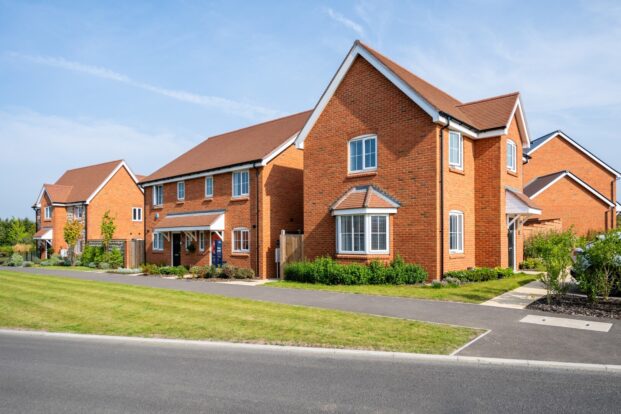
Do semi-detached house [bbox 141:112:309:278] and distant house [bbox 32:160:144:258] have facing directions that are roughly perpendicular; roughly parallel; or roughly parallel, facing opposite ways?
roughly parallel

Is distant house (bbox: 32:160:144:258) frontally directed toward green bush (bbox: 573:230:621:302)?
no

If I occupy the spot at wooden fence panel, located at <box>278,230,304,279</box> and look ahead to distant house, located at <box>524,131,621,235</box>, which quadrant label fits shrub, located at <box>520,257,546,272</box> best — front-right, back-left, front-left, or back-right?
front-right

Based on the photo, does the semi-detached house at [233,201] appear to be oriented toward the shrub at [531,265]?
no

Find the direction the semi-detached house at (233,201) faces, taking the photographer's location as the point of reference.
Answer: facing the viewer and to the left of the viewer

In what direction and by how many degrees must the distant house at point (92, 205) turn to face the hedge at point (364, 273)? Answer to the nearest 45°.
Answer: approximately 45° to its left

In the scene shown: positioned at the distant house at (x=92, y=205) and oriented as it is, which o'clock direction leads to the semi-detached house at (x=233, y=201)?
The semi-detached house is roughly at 10 o'clock from the distant house.

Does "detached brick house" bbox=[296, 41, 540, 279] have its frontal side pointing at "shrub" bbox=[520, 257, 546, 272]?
no

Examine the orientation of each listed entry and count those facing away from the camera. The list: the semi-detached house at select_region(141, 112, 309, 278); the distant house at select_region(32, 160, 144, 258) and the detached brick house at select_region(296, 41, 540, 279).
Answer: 0

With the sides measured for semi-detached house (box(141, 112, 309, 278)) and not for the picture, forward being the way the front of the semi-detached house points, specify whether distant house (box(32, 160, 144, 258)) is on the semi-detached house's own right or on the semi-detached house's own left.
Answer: on the semi-detached house's own right

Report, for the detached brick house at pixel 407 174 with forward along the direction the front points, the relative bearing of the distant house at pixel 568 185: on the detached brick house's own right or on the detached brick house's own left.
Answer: on the detached brick house's own left

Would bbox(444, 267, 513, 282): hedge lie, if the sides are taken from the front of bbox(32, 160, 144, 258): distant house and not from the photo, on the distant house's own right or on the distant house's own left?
on the distant house's own left
